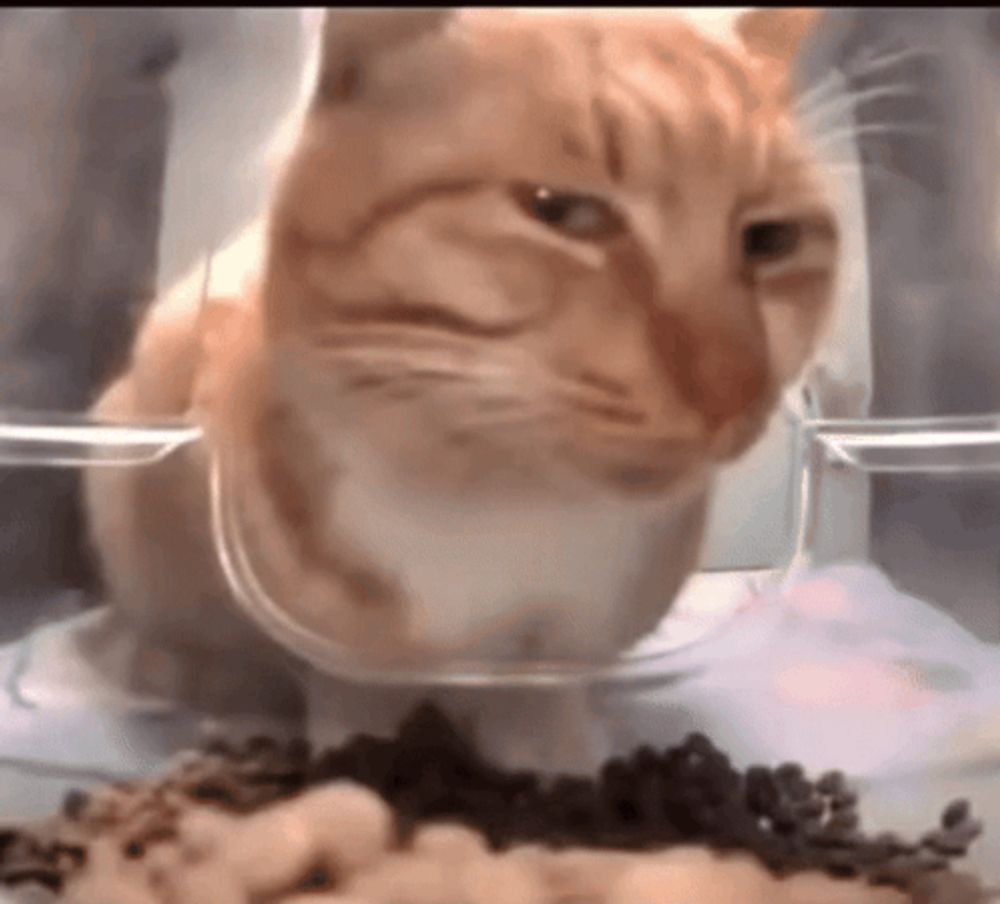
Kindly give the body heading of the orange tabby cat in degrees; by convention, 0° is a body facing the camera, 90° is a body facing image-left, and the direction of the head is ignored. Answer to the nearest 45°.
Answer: approximately 315°
